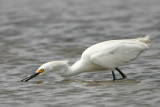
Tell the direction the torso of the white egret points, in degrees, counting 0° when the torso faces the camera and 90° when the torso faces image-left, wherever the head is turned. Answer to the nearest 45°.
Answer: approximately 90°
